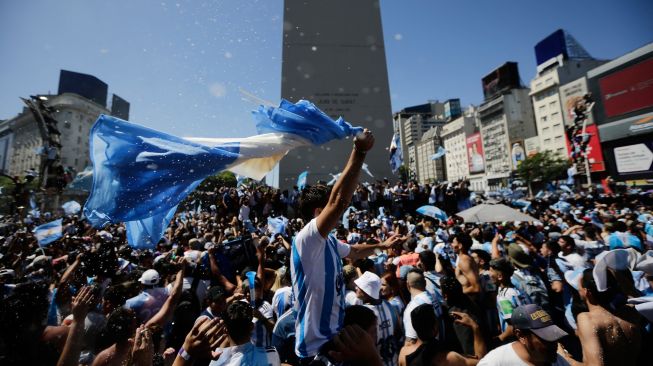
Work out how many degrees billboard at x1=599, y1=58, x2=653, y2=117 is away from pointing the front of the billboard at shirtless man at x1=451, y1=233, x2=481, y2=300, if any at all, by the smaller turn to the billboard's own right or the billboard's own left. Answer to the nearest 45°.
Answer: approximately 45° to the billboard's own left

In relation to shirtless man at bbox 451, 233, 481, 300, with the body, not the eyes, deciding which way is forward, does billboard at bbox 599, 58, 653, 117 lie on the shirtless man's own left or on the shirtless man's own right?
on the shirtless man's own right

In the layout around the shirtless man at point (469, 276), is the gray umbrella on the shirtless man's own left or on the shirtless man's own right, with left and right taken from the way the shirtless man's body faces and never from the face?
on the shirtless man's own right

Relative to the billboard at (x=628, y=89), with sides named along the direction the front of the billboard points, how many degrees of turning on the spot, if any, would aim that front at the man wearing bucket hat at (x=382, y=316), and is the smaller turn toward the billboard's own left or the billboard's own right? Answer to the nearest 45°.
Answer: approximately 45° to the billboard's own left

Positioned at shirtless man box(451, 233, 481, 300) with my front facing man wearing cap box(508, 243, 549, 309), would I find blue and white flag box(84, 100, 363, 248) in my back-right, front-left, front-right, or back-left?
back-right
